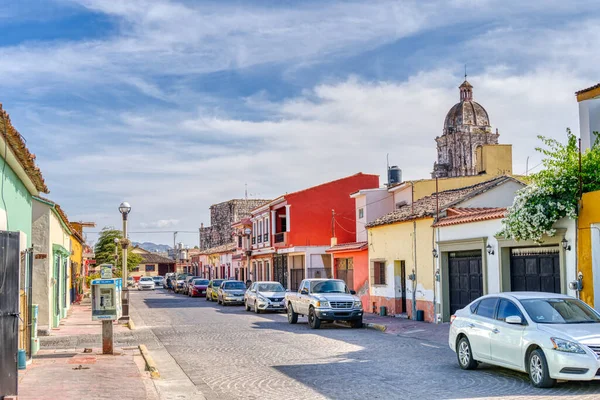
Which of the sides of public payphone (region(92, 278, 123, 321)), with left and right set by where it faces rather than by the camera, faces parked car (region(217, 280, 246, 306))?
back

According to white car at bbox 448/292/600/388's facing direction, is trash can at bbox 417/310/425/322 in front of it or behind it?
behind

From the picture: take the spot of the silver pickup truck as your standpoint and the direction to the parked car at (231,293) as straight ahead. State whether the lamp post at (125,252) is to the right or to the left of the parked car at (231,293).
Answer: left

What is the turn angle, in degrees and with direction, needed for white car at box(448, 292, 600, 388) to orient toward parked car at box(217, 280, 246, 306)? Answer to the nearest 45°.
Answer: approximately 180°

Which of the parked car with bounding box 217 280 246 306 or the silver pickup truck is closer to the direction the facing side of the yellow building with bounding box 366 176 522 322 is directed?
the silver pickup truck

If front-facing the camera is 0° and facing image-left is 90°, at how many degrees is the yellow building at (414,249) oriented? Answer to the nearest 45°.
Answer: approximately 45°

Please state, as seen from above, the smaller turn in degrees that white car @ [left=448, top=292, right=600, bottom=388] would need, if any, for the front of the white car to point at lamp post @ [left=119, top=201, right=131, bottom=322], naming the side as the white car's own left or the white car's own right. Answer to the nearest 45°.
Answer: approximately 180°

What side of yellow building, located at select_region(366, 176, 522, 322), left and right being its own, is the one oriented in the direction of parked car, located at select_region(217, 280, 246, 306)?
right

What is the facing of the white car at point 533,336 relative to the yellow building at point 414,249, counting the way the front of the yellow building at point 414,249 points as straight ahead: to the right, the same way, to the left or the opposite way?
to the left
